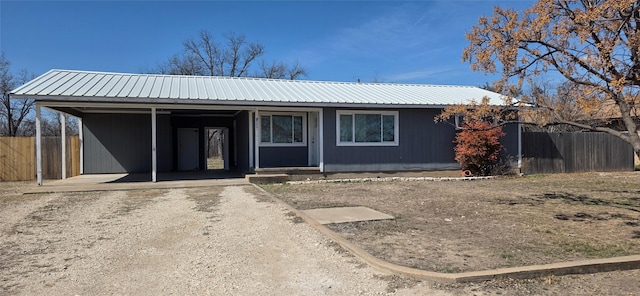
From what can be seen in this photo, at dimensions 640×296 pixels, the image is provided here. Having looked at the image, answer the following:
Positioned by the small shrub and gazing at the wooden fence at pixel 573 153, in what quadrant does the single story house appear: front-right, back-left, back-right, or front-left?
back-left

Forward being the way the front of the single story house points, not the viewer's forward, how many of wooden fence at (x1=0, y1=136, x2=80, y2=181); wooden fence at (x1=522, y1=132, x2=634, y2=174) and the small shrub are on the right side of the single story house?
1

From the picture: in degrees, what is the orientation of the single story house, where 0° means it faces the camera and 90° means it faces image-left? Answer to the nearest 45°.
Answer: approximately 0°

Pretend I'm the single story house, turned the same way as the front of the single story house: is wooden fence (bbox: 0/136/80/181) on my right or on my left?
on my right

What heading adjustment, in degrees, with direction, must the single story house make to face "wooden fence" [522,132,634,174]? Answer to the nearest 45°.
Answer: approximately 90° to its left

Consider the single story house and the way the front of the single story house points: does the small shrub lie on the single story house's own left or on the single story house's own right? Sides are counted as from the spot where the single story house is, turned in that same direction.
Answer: on the single story house's own left
